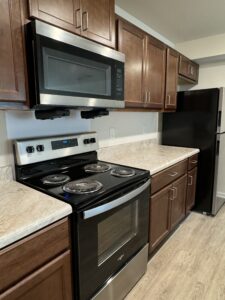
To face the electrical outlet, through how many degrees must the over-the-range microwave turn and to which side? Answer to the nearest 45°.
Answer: approximately 90° to its left

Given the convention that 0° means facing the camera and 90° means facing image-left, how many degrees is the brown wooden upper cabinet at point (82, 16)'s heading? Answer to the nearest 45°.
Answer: approximately 315°

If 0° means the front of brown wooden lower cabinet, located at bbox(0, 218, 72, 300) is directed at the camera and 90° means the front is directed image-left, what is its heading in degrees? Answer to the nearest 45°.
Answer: approximately 315°

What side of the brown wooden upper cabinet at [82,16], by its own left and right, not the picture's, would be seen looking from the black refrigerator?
left

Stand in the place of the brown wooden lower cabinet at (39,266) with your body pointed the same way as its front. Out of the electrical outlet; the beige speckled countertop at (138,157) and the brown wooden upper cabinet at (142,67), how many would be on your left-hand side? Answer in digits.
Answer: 3

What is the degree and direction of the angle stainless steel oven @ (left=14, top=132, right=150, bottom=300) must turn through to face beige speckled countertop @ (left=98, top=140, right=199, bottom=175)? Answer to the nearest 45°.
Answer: approximately 90° to its left
